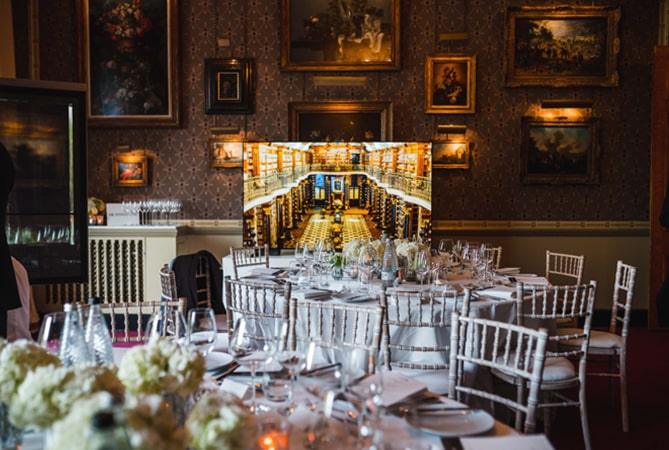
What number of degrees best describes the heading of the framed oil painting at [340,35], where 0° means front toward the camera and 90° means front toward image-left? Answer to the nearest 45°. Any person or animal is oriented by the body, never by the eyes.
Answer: approximately 0°

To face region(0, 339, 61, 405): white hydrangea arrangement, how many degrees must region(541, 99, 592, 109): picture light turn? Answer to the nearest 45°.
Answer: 0° — it already faces it

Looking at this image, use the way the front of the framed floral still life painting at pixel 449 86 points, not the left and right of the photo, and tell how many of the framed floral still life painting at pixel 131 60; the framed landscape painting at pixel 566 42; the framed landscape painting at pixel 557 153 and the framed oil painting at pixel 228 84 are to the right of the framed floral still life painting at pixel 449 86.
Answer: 2

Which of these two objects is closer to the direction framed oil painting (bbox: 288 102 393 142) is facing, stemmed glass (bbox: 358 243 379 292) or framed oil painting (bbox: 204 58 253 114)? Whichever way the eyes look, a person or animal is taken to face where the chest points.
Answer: the stemmed glass

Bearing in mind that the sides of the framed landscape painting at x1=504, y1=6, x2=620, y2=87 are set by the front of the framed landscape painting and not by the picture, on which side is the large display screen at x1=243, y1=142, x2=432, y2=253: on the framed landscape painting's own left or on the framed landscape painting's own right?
on the framed landscape painting's own right

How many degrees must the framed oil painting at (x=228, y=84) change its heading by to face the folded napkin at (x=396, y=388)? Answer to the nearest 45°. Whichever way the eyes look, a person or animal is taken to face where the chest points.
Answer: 0° — it already faces it

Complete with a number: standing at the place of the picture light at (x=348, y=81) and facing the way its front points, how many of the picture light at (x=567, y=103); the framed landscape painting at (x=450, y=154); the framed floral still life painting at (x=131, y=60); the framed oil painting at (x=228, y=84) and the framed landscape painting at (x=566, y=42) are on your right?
2

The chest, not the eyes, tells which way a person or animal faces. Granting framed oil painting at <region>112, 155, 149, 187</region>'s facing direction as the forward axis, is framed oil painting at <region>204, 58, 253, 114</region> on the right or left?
on its left
